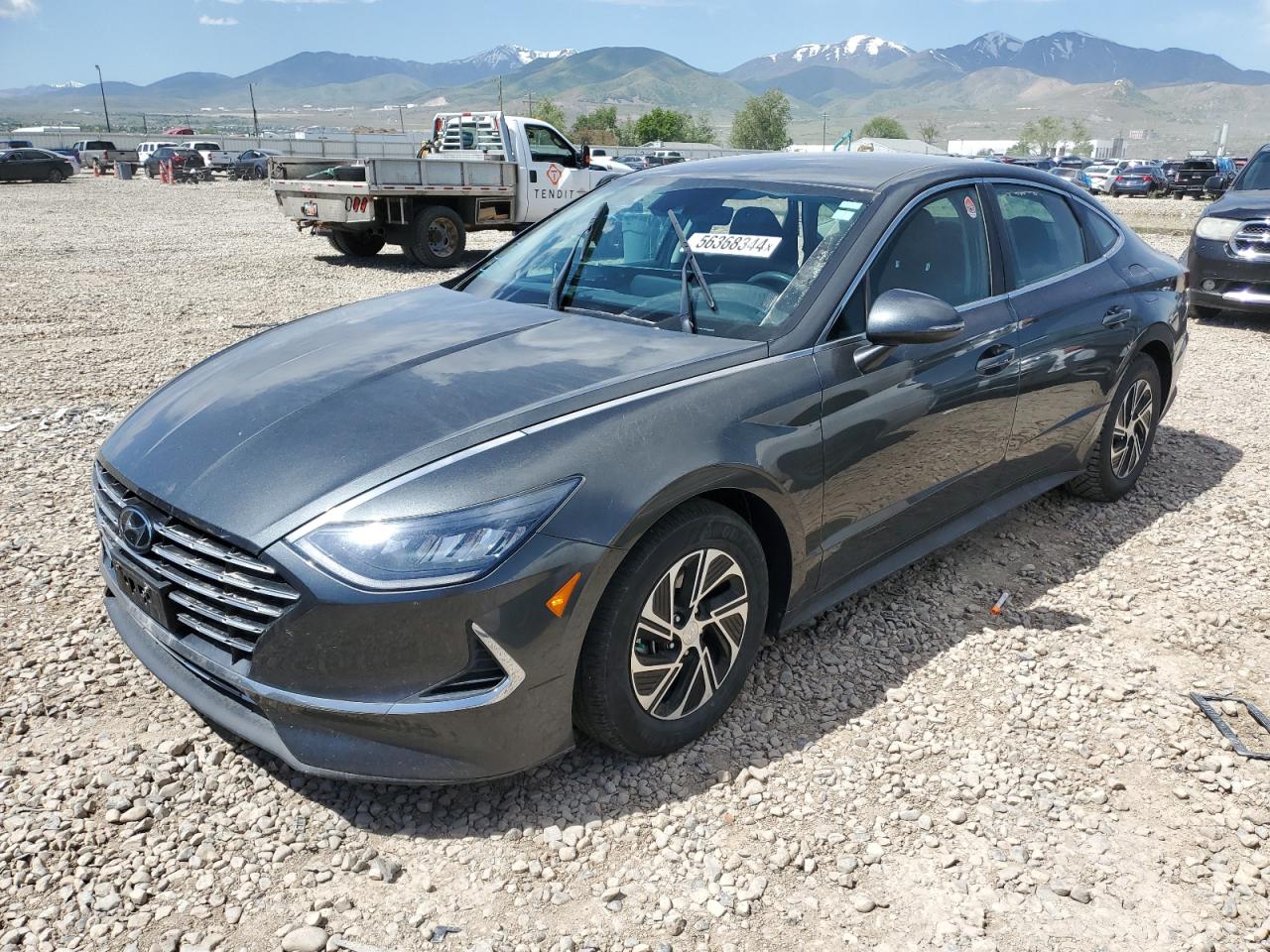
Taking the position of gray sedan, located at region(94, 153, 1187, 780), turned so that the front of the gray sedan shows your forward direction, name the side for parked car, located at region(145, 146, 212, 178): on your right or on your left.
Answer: on your right

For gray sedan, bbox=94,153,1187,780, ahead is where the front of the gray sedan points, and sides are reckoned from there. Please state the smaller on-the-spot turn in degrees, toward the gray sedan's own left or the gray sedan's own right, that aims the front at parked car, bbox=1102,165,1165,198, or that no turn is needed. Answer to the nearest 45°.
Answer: approximately 180°

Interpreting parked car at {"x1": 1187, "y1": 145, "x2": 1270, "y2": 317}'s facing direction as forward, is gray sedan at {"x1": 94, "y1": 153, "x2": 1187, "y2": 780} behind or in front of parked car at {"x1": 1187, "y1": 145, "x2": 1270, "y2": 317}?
in front

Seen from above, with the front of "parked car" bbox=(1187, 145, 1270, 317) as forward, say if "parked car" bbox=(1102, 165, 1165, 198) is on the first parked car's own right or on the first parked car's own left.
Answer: on the first parked car's own right

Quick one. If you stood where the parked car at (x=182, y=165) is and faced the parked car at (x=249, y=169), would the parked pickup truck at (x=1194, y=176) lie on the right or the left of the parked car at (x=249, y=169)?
right

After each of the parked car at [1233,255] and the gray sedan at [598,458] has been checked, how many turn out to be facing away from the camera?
0

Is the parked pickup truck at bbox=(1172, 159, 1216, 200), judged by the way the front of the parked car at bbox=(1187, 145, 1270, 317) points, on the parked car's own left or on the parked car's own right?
on the parked car's own right

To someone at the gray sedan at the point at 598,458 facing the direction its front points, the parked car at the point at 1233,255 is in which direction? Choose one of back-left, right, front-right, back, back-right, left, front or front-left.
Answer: back

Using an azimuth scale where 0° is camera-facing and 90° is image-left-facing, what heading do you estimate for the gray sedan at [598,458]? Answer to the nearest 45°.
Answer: approximately 45°

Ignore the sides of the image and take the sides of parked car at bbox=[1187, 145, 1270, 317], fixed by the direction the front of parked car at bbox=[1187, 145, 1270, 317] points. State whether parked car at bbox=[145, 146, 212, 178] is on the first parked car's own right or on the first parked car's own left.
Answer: on the first parked car's own right
